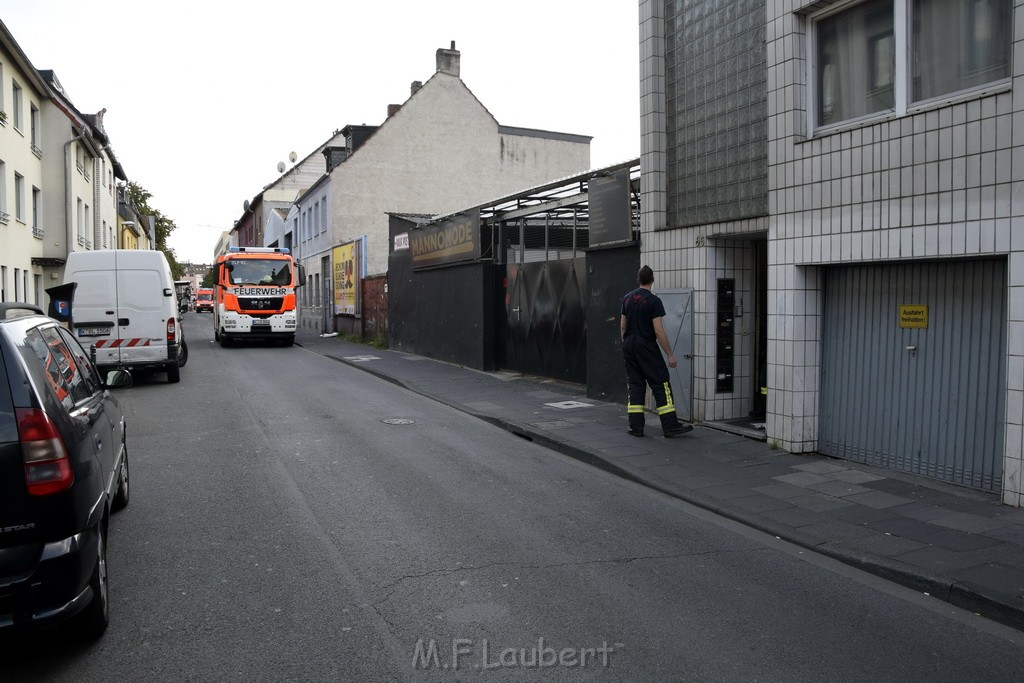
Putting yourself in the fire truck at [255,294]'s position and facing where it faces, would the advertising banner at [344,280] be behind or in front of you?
behind

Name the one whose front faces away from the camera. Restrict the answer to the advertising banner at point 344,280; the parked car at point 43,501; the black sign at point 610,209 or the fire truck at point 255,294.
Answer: the parked car

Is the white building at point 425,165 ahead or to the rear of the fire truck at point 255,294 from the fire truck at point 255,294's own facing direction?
to the rear

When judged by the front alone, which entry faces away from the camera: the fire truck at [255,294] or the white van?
the white van

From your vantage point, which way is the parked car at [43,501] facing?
away from the camera

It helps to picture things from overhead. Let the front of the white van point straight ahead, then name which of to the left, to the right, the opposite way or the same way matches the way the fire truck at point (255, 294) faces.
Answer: the opposite way

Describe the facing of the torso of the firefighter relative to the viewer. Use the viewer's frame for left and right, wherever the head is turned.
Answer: facing away from the viewer and to the right of the viewer

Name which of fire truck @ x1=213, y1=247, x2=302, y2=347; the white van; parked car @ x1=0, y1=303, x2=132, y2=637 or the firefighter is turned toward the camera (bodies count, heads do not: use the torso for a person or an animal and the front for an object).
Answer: the fire truck

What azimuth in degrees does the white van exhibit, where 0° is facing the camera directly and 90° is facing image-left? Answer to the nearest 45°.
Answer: approximately 180°

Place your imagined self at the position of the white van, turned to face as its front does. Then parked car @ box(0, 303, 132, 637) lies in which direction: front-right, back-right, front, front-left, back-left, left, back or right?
back

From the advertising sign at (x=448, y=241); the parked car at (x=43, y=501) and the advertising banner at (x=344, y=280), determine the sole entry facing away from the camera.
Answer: the parked car

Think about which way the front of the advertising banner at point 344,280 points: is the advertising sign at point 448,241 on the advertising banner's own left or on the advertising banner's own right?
on the advertising banner's own left
